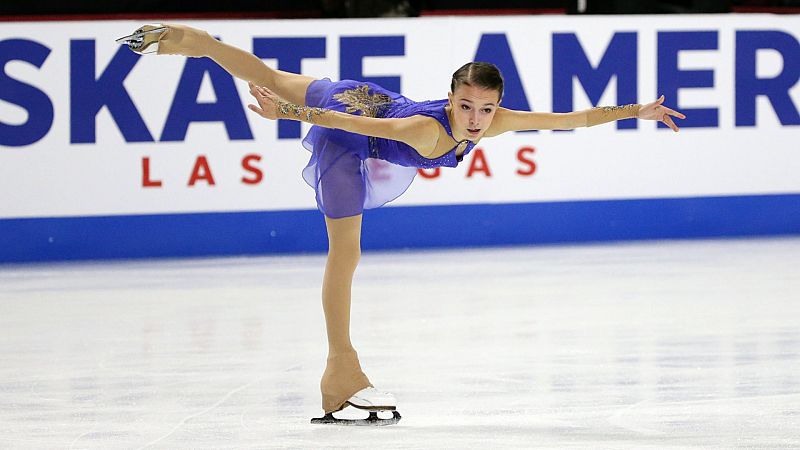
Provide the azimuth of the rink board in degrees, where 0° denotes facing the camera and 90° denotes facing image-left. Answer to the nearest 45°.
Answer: approximately 0°

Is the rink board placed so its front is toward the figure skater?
yes
